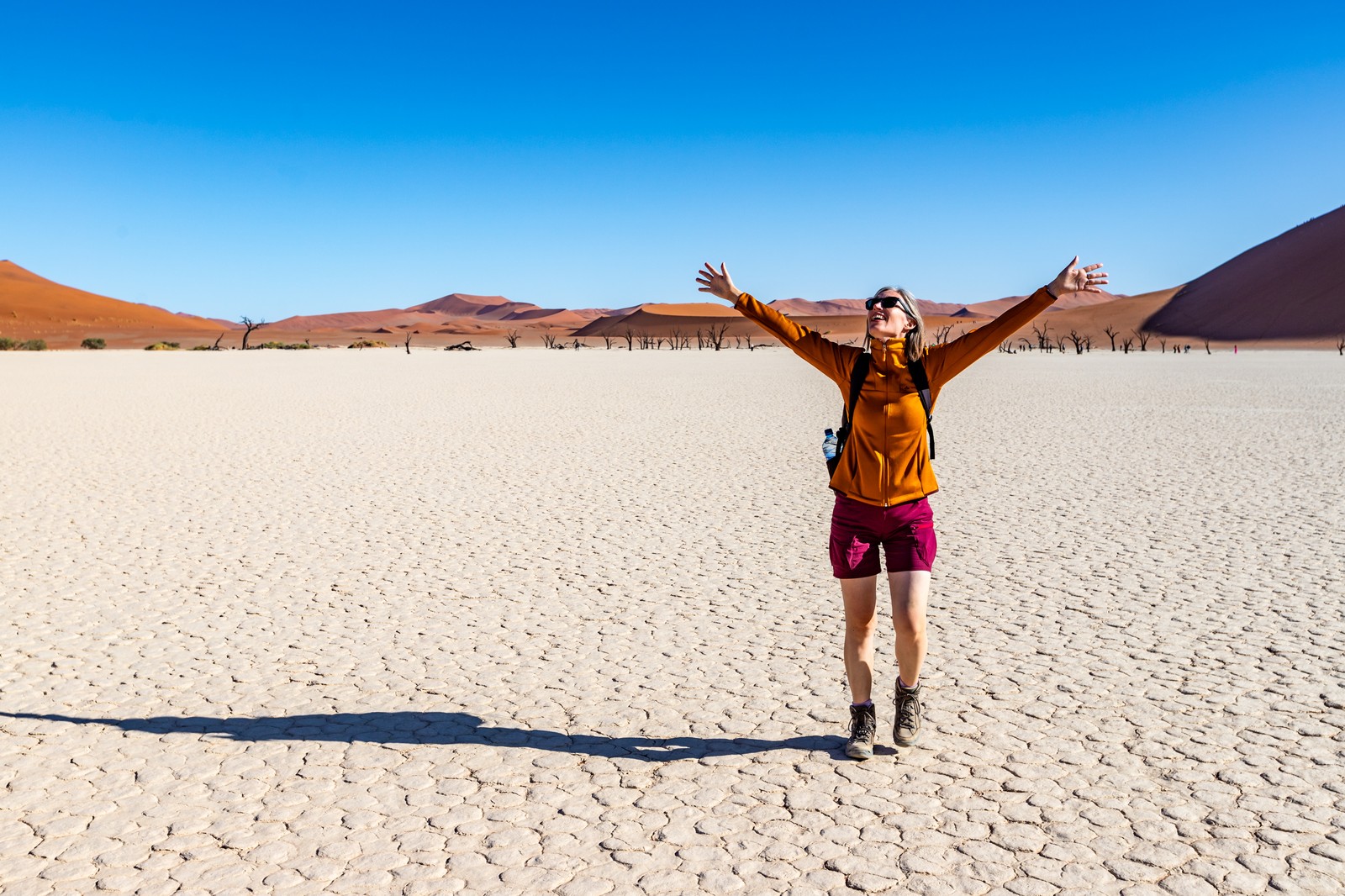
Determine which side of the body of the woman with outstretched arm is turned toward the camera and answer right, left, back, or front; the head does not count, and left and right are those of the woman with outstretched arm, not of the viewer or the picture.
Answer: front
